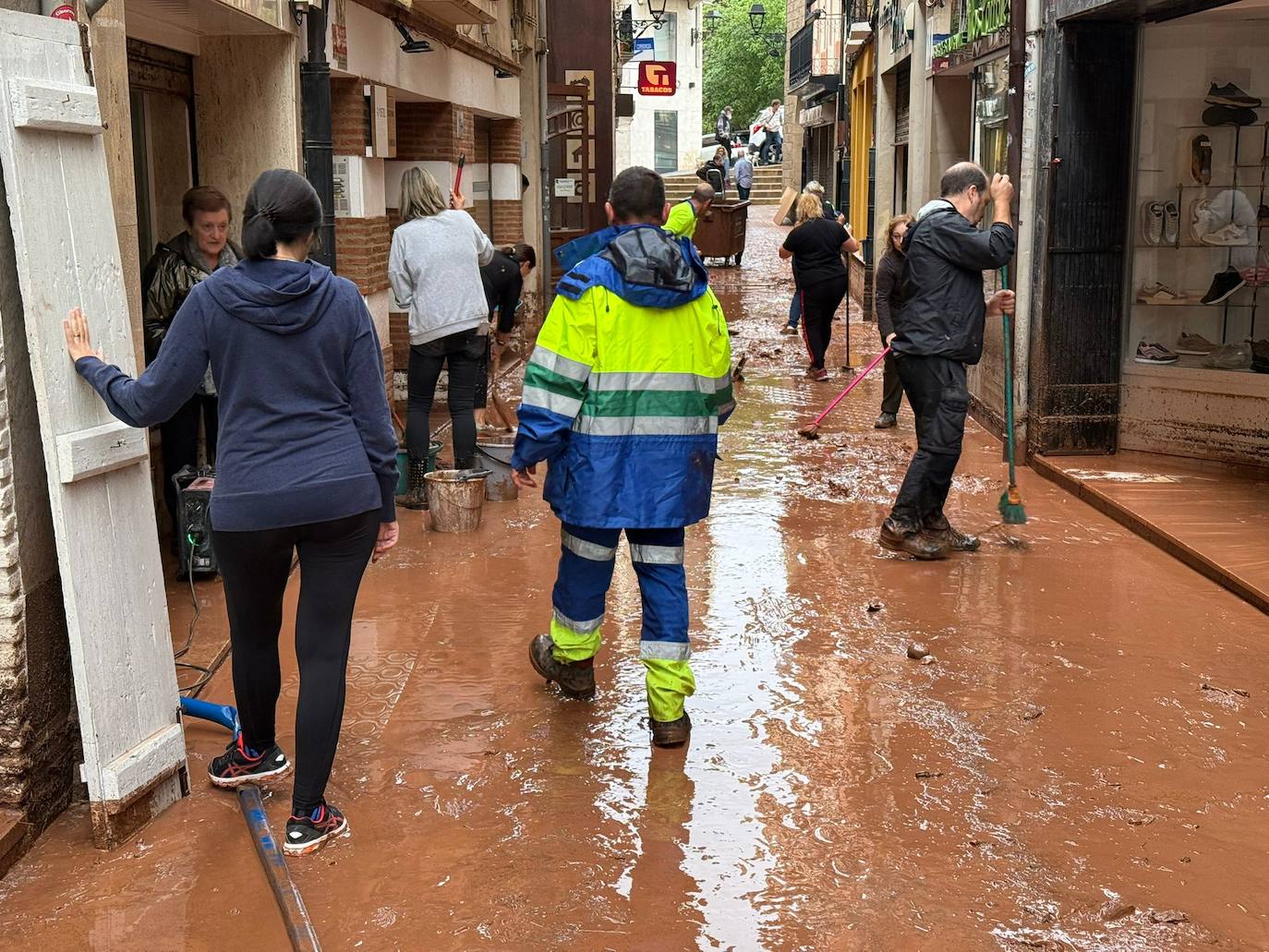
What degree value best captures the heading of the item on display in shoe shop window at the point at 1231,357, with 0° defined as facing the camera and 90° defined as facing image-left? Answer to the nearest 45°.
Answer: approximately 90°

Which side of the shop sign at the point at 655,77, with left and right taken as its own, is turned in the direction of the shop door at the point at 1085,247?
front

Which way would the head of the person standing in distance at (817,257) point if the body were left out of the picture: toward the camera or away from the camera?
away from the camera

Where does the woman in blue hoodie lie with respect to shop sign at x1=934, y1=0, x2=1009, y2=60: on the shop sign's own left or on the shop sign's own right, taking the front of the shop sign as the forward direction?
on the shop sign's own left

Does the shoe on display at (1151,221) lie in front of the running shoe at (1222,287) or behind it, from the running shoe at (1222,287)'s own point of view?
in front

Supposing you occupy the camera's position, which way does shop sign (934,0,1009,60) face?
facing to the left of the viewer

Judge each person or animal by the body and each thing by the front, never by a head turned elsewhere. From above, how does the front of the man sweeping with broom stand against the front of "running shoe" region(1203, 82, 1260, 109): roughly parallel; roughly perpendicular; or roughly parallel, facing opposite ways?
roughly parallel

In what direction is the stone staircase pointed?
toward the camera

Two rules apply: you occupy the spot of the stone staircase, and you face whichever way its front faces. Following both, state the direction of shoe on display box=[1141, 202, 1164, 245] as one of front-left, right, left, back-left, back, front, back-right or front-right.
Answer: front

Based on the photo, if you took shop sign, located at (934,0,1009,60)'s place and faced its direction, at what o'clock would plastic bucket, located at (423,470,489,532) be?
The plastic bucket is roughly at 10 o'clock from the shop sign.

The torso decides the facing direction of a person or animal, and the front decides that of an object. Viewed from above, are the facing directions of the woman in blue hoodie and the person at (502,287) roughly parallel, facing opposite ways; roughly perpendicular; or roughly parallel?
roughly perpendicular

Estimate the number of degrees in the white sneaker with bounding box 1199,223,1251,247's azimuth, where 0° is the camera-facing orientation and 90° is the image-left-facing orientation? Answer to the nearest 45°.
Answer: approximately 90°
